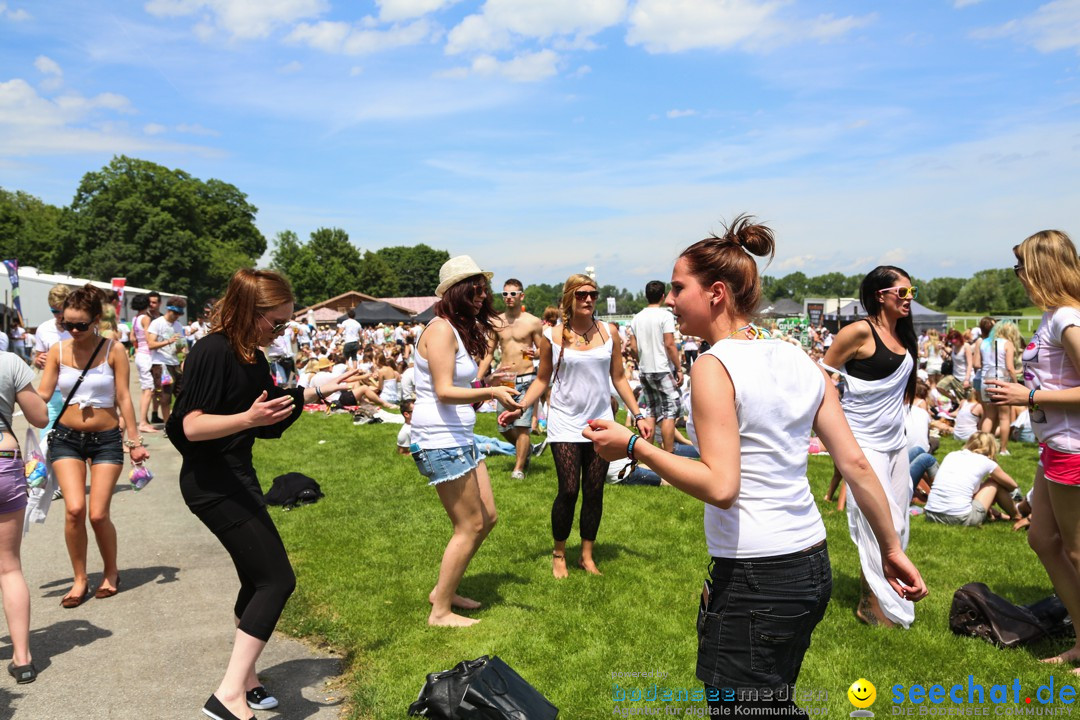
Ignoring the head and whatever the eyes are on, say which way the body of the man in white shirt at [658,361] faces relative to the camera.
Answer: away from the camera

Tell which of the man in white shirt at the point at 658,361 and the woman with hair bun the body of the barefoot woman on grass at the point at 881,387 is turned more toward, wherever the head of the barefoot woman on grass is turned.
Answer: the woman with hair bun

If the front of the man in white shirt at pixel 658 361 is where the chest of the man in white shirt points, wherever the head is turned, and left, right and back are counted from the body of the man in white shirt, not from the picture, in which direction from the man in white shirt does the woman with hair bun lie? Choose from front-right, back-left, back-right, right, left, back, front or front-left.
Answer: back

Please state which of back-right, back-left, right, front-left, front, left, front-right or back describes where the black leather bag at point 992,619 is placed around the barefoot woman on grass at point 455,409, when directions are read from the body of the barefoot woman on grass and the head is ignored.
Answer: front

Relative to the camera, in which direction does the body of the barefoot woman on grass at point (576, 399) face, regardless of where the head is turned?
toward the camera

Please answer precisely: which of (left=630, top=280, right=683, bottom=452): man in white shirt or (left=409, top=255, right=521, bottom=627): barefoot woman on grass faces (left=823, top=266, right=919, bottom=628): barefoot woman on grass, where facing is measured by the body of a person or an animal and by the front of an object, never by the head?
(left=409, top=255, right=521, bottom=627): barefoot woman on grass

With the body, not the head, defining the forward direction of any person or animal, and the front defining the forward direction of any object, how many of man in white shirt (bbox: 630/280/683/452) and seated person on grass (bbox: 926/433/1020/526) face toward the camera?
0

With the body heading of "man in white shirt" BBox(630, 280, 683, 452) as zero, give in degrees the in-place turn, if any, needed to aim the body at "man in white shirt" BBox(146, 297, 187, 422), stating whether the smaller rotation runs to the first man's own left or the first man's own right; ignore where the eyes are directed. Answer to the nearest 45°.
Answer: approximately 90° to the first man's own left

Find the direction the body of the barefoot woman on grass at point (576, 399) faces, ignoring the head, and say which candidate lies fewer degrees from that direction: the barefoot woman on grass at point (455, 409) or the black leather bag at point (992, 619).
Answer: the barefoot woman on grass

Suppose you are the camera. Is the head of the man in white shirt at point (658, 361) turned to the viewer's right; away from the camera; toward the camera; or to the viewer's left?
away from the camera

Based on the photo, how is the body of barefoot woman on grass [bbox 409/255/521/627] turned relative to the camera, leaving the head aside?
to the viewer's right

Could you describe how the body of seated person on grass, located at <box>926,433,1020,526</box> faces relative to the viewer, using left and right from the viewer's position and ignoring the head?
facing away from the viewer and to the right of the viewer

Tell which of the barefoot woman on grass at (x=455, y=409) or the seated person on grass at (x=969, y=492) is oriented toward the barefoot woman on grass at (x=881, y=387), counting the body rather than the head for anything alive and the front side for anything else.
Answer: the barefoot woman on grass at (x=455, y=409)

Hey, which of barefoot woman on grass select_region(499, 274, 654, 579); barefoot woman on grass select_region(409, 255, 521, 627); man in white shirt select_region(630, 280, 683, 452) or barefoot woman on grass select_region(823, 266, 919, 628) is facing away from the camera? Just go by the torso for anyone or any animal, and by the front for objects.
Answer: the man in white shirt

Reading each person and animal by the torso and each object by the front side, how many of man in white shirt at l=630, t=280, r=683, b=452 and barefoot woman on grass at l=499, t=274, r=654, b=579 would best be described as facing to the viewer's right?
0

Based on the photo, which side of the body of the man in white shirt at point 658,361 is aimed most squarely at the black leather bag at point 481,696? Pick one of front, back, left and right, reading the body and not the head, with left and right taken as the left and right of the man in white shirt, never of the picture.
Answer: back
